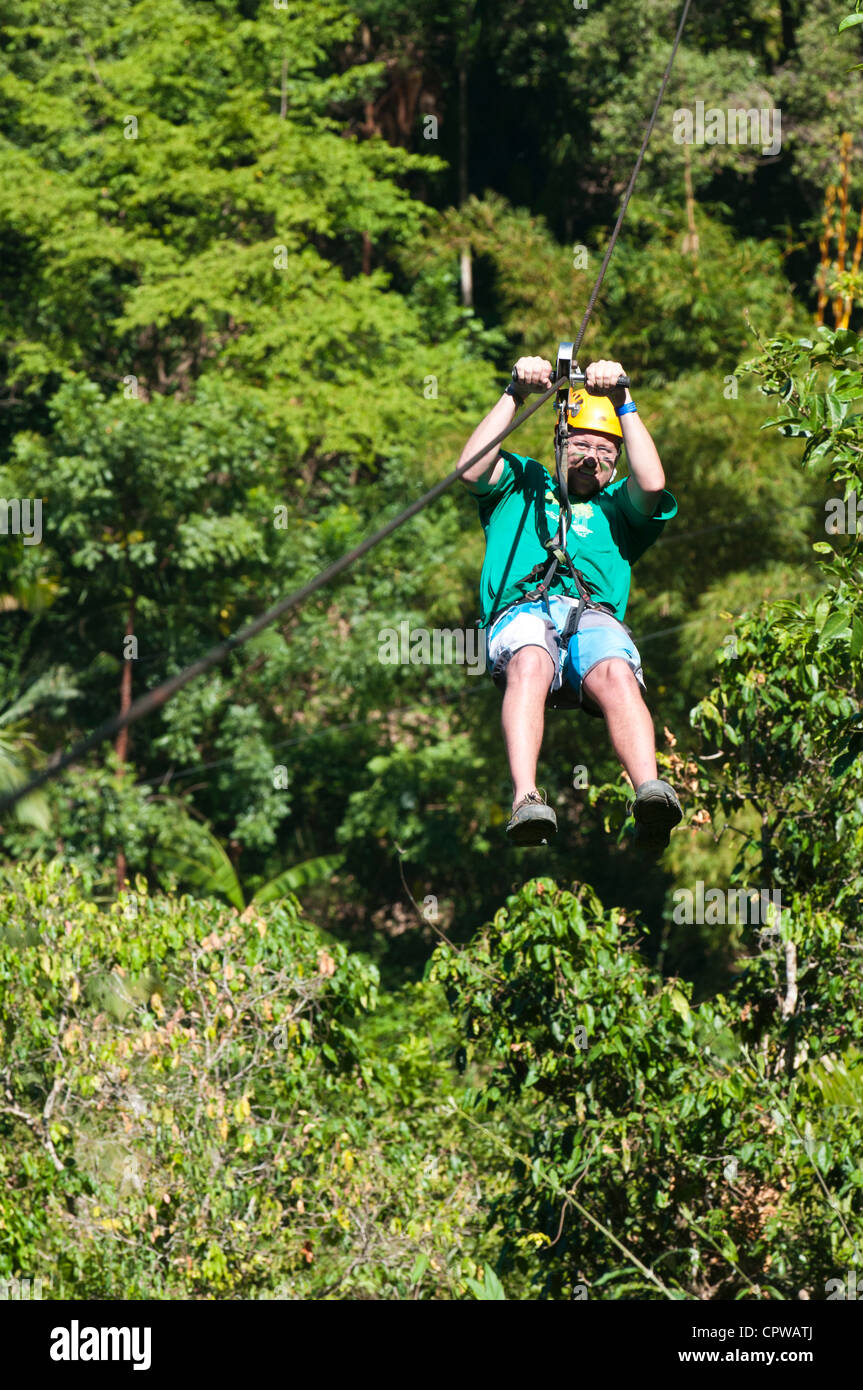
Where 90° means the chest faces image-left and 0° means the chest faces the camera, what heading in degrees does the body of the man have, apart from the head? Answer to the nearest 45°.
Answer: approximately 0°
